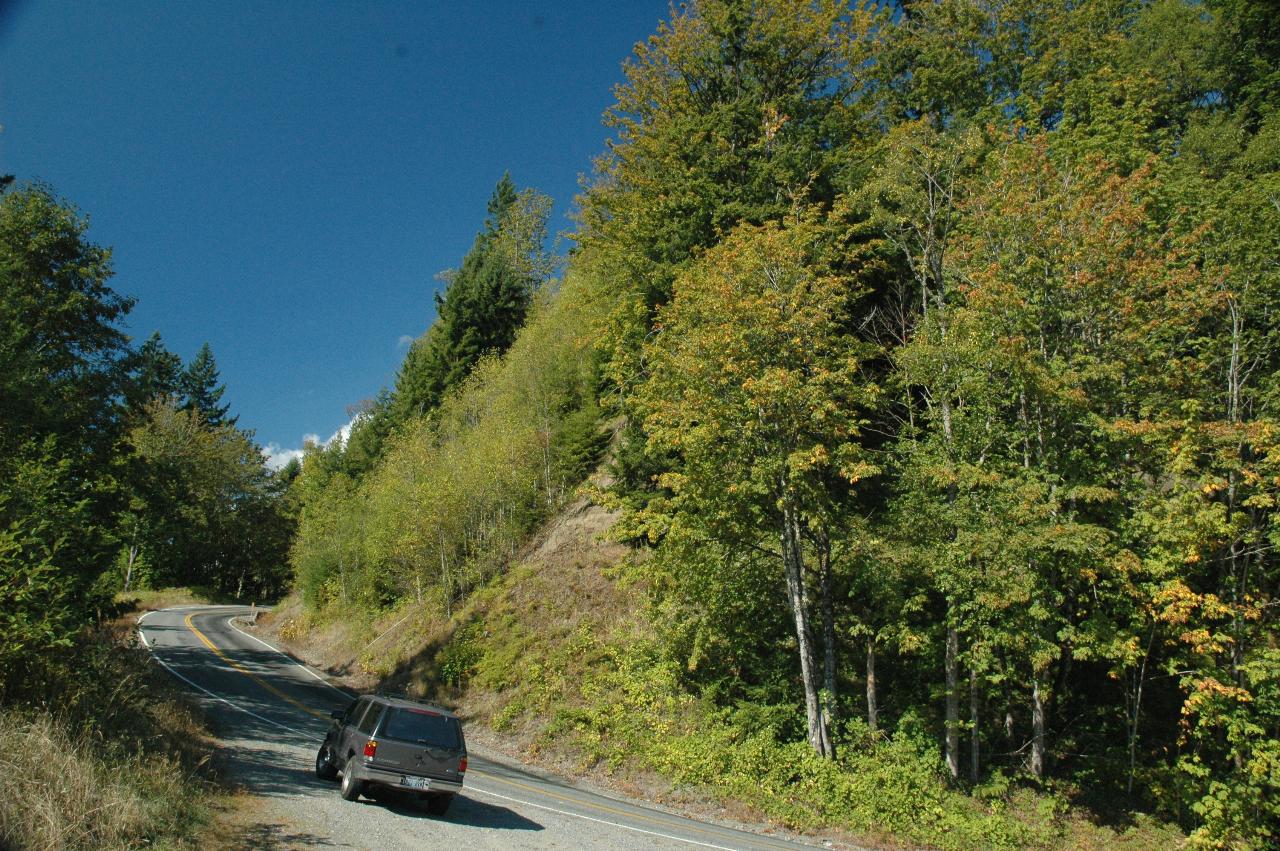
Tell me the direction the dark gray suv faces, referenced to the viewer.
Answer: facing away from the viewer and to the left of the viewer
